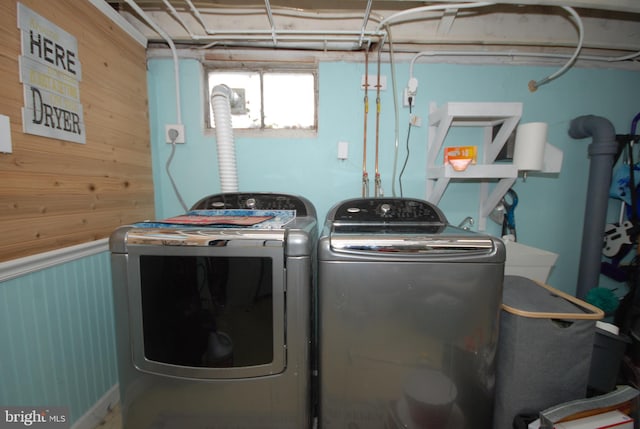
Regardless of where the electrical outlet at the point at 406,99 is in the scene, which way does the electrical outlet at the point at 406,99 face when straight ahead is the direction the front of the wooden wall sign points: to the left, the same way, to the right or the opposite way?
to the right

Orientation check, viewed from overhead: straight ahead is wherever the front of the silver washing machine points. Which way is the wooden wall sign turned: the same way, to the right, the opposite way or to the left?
to the left

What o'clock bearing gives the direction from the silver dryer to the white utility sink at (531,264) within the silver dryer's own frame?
The white utility sink is roughly at 9 o'clock from the silver dryer.

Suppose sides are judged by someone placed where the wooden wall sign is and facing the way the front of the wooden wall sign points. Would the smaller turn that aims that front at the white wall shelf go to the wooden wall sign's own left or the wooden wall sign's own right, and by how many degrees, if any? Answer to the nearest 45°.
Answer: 0° — it already faces it

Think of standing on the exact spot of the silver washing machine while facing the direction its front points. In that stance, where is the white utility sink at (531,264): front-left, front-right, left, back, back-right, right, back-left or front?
back-left

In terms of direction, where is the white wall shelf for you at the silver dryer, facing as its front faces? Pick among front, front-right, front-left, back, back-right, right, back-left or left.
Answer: left

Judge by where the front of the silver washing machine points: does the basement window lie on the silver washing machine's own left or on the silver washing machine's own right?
on the silver washing machine's own right

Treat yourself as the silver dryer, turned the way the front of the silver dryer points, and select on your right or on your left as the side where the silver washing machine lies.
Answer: on your left

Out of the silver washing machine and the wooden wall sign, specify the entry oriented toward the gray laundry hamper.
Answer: the wooden wall sign

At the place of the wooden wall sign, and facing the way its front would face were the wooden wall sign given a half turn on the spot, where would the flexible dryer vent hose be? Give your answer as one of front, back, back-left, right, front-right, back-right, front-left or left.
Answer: back-right
